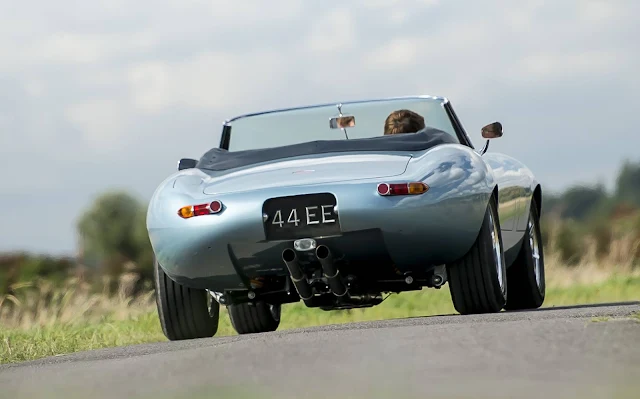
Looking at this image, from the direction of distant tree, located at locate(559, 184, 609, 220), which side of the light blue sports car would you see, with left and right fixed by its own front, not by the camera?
front

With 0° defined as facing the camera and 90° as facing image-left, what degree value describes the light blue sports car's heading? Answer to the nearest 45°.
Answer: approximately 180°
